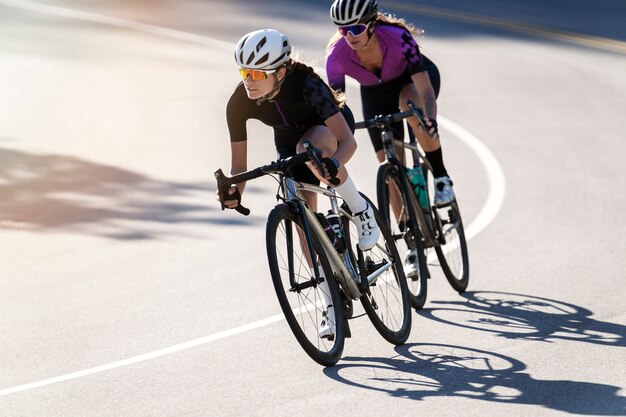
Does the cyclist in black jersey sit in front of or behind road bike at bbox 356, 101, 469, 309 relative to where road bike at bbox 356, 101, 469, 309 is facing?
in front

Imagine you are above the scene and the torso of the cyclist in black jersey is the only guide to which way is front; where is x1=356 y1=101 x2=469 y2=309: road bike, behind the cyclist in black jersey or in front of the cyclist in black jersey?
behind

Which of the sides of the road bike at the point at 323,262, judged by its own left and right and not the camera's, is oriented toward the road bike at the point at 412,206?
back

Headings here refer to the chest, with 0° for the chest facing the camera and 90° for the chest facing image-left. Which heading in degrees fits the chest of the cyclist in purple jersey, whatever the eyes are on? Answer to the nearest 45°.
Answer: approximately 45°

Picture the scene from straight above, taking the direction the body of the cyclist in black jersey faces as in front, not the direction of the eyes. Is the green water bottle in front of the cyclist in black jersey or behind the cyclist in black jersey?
behind
